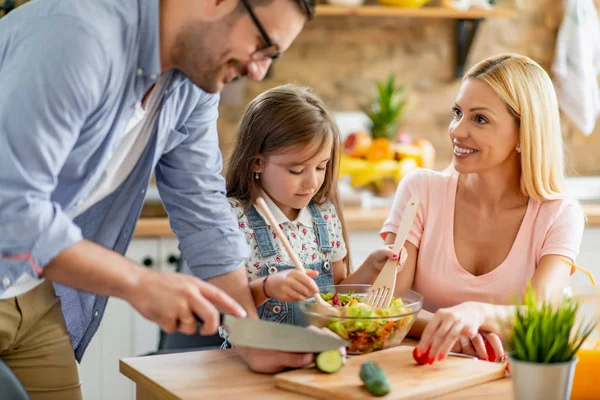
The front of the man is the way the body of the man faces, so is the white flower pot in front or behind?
in front

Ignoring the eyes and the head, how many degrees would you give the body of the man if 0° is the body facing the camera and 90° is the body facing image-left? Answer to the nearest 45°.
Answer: approximately 315°

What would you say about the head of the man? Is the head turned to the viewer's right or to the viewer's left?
to the viewer's right

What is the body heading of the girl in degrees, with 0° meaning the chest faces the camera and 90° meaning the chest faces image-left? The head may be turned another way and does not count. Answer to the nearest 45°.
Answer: approximately 315°

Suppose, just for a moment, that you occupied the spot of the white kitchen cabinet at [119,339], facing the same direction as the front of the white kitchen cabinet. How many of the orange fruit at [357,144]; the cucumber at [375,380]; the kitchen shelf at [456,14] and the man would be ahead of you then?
2

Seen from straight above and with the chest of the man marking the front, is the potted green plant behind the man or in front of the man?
in front

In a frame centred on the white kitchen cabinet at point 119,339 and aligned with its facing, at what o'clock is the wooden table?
The wooden table is roughly at 12 o'clock from the white kitchen cabinet.

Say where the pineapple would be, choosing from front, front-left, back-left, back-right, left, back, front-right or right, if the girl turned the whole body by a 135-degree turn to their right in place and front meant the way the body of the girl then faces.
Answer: right
